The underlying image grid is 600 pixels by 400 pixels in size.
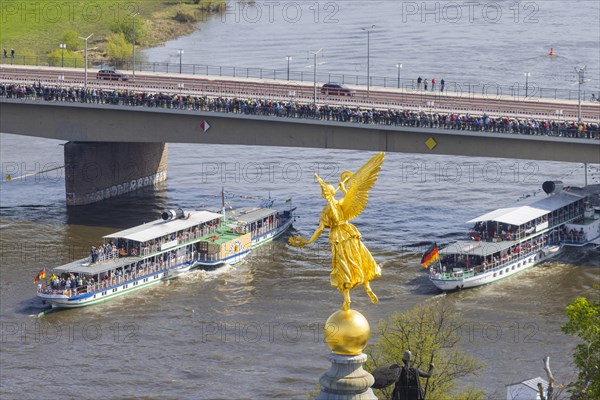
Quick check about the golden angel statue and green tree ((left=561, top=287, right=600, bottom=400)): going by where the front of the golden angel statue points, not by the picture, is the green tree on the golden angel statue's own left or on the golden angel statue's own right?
on the golden angel statue's own right

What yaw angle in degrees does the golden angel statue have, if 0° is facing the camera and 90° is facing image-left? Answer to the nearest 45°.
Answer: approximately 135°
